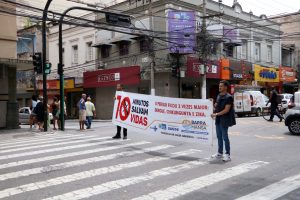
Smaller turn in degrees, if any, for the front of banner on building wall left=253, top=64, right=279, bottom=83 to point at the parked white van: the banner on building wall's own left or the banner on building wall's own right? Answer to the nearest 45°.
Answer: approximately 45° to the banner on building wall's own right

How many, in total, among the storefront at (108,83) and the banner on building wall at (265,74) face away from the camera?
0

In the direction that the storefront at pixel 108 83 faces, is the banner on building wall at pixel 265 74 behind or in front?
behind

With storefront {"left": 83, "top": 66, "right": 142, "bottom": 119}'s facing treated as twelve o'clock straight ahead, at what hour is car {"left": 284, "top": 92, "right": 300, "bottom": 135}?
The car is roughly at 10 o'clock from the storefront.

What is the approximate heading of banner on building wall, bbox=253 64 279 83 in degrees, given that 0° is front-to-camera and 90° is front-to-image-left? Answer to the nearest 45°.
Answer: approximately 315°

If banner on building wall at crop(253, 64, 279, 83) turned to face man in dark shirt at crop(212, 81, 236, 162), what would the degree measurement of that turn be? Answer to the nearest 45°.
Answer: approximately 45° to its right

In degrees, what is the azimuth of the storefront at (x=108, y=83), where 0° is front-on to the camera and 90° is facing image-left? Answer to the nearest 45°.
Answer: approximately 45°

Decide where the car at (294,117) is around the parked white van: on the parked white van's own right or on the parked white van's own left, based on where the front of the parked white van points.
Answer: on the parked white van's own right

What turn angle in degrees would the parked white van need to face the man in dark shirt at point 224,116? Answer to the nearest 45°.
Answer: approximately 135° to its right
